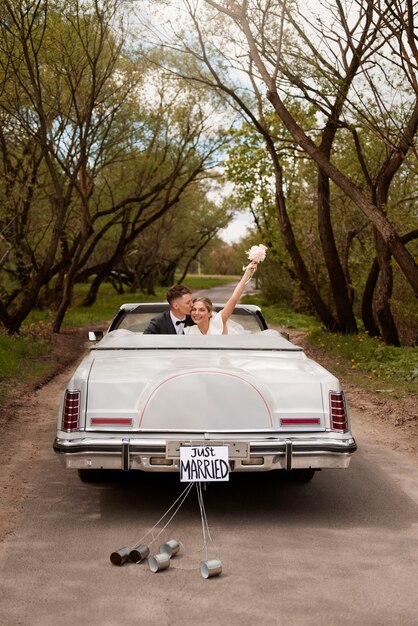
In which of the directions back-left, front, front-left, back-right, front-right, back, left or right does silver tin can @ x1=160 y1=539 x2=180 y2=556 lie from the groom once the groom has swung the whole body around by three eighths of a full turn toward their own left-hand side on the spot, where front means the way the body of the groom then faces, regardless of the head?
back

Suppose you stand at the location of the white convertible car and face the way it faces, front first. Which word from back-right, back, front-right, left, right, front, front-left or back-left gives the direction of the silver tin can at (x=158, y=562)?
back

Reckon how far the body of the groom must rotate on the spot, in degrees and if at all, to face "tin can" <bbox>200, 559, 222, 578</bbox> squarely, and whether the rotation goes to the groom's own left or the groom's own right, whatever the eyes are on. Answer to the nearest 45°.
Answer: approximately 45° to the groom's own right

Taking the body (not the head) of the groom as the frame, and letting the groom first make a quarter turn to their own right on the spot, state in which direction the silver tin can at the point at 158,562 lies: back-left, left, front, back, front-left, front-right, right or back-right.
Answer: front-left

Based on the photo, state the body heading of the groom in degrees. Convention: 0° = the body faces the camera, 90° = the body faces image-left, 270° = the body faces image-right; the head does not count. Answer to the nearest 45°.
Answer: approximately 315°

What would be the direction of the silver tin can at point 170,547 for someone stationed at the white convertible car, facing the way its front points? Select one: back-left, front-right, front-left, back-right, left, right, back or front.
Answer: back

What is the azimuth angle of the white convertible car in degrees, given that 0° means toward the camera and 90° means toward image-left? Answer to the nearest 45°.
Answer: approximately 180°
